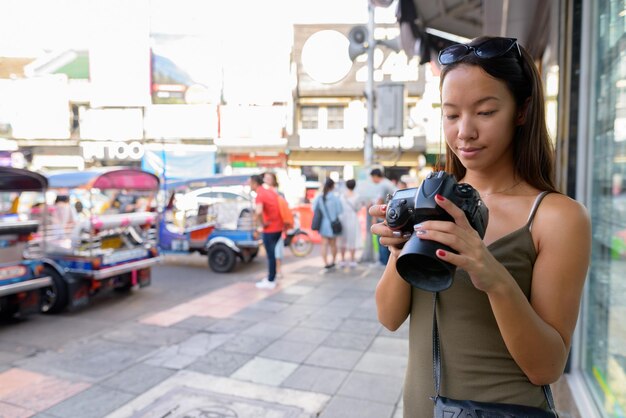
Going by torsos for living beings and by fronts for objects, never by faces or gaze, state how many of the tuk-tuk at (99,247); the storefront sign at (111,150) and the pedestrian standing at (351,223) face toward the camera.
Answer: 1

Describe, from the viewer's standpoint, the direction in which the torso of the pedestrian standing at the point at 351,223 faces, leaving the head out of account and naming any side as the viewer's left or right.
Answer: facing away from the viewer

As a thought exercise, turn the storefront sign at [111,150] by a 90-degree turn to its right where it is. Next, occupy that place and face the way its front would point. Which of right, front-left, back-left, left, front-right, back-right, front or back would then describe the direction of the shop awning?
left

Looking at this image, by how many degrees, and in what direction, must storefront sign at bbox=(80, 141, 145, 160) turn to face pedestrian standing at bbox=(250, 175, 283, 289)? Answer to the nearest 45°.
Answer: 0° — it already faces them

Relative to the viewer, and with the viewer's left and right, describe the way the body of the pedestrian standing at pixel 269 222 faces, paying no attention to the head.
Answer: facing to the left of the viewer

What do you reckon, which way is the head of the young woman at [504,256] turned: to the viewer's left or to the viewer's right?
to the viewer's left

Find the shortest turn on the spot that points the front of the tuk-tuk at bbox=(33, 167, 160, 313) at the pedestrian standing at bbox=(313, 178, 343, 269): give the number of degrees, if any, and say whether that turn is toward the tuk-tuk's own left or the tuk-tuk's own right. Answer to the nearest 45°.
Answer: approximately 135° to the tuk-tuk's own right

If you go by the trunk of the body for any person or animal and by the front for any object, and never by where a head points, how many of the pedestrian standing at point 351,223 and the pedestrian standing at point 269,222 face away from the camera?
1

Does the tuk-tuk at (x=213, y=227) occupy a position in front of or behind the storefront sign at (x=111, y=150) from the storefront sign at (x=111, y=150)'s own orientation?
in front

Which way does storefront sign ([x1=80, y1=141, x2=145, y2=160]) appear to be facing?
toward the camera

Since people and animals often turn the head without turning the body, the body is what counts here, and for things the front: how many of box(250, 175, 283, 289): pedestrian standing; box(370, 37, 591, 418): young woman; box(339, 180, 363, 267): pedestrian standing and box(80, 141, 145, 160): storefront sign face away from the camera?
1
